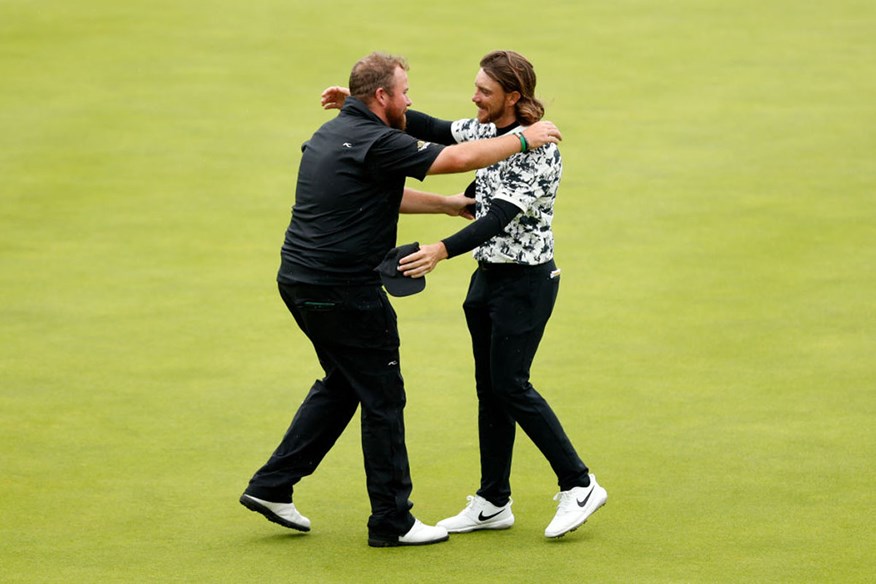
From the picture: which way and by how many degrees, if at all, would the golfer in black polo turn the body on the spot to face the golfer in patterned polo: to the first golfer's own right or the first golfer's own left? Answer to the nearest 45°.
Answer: approximately 45° to the first golfer's own right

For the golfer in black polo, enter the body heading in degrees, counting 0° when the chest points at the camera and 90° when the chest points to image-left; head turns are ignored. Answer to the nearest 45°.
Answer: approximately 225°

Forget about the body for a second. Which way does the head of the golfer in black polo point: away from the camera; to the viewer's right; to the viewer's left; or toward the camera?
to the viewer's right

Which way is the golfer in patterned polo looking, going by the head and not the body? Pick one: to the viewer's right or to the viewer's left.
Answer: to the viewer's left
